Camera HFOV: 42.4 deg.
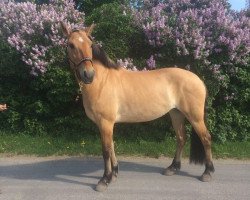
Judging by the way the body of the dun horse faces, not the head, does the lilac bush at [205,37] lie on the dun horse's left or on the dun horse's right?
on the dun horse's right

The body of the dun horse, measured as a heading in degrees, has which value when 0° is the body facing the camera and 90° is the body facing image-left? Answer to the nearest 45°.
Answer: approximately 90°
